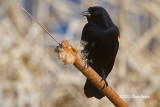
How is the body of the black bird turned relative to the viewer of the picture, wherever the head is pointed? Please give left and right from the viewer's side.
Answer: facing the viewer and to the left of the viewer
